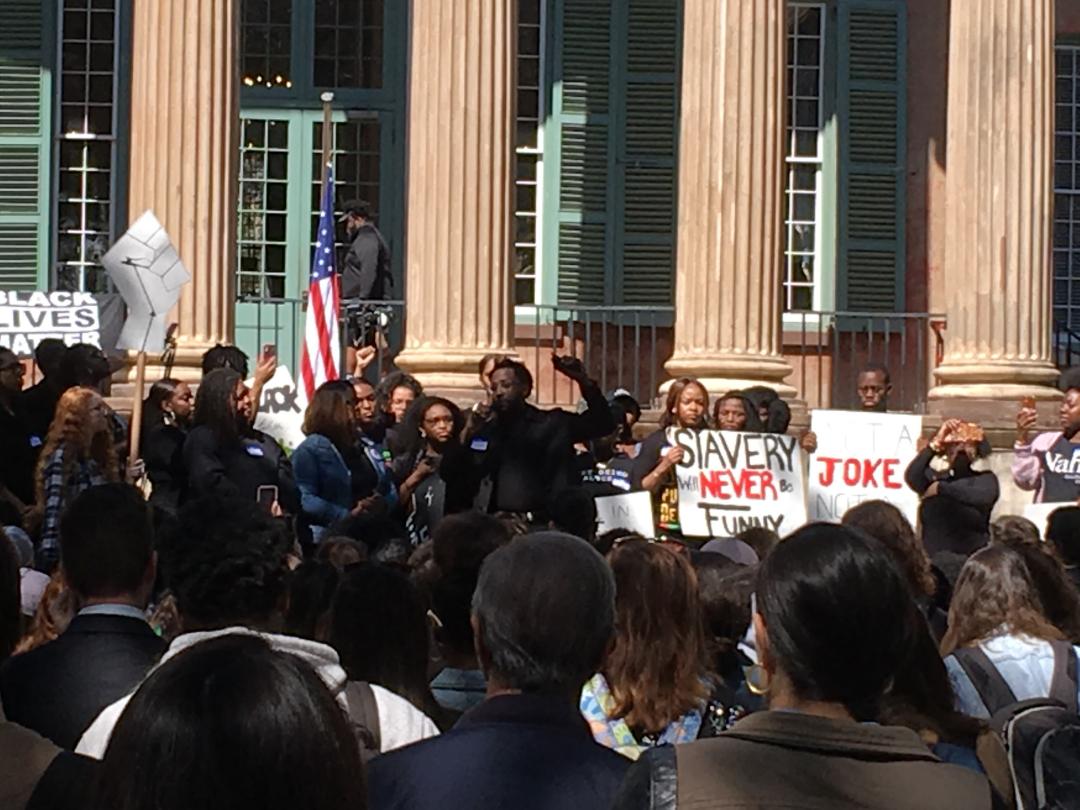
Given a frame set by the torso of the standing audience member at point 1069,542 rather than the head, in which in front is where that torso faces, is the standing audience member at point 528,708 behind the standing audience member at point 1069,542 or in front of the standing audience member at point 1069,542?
behind

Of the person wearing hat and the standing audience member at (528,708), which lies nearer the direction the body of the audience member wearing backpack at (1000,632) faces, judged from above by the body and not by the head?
the person wearing hat

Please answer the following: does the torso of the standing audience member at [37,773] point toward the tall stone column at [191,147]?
yes

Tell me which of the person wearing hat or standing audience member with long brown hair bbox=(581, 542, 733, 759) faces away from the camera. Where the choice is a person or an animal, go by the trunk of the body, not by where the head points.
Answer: the standing audience member with long brown hair

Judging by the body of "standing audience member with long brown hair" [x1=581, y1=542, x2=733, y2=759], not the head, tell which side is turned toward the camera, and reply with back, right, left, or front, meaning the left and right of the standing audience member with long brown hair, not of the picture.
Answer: back

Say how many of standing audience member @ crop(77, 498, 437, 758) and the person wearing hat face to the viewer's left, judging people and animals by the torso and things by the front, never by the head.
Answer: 1

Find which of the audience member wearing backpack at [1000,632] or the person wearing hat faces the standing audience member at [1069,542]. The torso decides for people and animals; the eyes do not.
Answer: the audience member wearing backpack at [1000,632]

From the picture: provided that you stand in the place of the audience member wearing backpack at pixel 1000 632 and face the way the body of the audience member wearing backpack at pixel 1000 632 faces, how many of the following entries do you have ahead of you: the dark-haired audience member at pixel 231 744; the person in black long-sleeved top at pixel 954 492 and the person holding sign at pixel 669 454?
2

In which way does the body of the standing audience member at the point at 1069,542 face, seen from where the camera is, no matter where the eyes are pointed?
away from the camera

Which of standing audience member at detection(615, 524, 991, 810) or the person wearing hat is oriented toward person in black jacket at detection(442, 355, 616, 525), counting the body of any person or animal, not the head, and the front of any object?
the standing audience member

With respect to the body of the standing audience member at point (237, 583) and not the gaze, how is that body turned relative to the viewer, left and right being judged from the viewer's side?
facing away from the viewer

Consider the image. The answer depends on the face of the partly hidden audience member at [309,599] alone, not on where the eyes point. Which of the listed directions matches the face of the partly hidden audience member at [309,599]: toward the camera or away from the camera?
away from the camera
